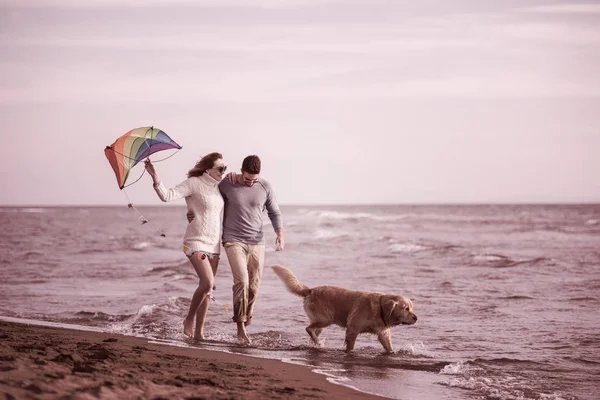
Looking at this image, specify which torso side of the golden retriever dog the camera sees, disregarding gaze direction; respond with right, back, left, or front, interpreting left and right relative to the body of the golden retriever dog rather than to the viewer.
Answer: right

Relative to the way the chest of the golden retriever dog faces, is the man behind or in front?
behind

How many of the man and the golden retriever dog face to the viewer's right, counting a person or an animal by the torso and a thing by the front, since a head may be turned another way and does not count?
1

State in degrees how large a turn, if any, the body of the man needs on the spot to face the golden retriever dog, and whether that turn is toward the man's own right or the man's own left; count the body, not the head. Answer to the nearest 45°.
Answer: approximately 90° to the man's own left

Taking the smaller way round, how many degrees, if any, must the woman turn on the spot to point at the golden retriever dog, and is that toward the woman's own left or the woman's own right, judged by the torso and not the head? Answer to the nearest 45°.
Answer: approximately 45° to the woman's own left

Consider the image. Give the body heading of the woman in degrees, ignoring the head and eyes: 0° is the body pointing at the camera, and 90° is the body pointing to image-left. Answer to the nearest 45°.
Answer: approximately 315°

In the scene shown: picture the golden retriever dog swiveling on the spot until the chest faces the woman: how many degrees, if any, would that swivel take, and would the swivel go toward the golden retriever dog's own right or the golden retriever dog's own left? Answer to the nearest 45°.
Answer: approximately 180°

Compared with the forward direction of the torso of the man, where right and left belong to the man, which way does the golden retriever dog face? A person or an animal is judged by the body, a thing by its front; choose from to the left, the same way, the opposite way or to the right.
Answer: to the left
